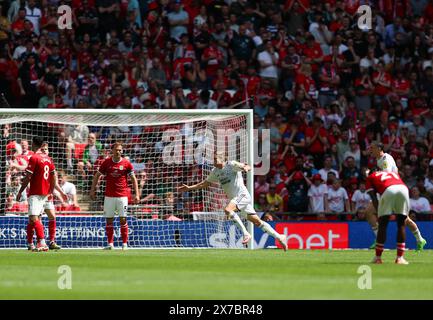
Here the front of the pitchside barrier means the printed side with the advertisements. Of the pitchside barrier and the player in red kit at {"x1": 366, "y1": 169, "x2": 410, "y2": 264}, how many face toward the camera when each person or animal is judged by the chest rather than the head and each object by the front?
1

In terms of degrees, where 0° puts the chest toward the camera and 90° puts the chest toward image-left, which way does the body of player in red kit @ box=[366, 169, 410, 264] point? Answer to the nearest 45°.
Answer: approximately 135°

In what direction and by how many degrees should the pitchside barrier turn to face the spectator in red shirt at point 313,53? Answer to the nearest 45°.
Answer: approximately 135° to its left

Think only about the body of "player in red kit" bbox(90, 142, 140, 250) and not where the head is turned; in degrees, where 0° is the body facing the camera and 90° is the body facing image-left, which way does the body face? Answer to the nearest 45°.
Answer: approximately 0°

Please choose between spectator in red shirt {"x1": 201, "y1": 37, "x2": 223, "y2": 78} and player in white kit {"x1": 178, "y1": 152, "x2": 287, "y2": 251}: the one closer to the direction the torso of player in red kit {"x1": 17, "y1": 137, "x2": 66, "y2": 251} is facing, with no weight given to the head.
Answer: the spectator in red shirt

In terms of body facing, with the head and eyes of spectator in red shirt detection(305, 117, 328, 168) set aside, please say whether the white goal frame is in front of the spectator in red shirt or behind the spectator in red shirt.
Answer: in front

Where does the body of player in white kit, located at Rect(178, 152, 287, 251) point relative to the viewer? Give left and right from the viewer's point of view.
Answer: facing the viewer and to the left of the viewer

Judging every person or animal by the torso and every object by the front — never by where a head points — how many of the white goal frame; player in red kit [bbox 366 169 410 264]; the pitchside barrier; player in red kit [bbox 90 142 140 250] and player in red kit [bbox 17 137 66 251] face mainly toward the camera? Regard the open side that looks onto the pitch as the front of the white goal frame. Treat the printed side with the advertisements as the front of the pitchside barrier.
3

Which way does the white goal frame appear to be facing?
toward the camera

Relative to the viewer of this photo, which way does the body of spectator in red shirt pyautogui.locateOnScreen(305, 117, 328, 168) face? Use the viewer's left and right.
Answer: facing the viewer

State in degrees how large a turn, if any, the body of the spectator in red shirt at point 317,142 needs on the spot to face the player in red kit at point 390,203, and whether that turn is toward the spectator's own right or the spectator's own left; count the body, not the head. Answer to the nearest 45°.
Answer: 0° — they already face them

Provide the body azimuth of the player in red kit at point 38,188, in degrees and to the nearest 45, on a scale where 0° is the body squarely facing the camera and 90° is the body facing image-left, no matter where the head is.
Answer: approximately 135°
